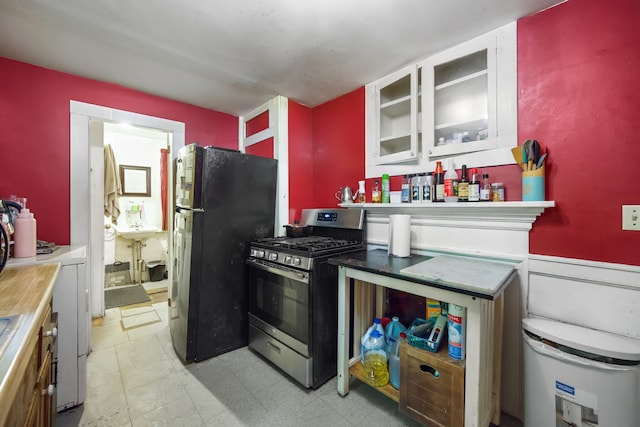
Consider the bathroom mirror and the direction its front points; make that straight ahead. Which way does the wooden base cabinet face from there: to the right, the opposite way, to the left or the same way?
to the left

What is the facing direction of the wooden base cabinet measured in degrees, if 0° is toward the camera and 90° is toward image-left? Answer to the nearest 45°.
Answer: approximately 270°

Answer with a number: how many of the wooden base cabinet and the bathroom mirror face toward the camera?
1

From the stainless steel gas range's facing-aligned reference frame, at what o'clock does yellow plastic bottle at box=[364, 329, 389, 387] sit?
The yellow plastic bottle is roughly at 8 o'clock from the stainless steel gas range.

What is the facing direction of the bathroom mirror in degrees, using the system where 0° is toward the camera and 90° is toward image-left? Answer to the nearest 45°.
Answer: approximately 0°
